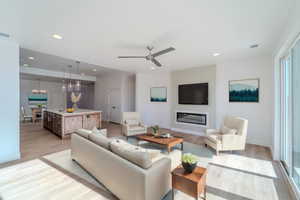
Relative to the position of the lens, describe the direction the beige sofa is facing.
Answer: facing away from the viewer and to the right of the viewer

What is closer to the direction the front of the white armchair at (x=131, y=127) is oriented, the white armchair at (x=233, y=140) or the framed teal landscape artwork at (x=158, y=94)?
the white armchair

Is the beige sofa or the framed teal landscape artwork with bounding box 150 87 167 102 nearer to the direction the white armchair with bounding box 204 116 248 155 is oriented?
the beige sofa

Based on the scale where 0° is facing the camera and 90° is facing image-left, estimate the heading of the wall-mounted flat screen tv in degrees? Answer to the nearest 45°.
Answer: approximately 45°

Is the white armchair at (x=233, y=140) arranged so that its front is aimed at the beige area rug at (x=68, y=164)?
yes

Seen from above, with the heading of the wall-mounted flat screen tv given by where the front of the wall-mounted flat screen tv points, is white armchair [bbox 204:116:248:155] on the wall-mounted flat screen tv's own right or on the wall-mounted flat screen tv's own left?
on the wall-mounted flat screen tv's own left

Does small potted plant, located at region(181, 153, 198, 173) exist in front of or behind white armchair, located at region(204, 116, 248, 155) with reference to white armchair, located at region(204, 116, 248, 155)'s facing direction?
in front

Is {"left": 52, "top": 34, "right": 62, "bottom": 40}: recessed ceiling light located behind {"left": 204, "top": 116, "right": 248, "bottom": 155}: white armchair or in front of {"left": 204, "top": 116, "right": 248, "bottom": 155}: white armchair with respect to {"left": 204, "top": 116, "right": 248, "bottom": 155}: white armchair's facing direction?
in front

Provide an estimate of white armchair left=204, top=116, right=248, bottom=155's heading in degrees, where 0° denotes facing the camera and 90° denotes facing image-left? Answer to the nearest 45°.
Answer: approximately 45°

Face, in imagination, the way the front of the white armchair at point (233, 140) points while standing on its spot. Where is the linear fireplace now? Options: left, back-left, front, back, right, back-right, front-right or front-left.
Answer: right
